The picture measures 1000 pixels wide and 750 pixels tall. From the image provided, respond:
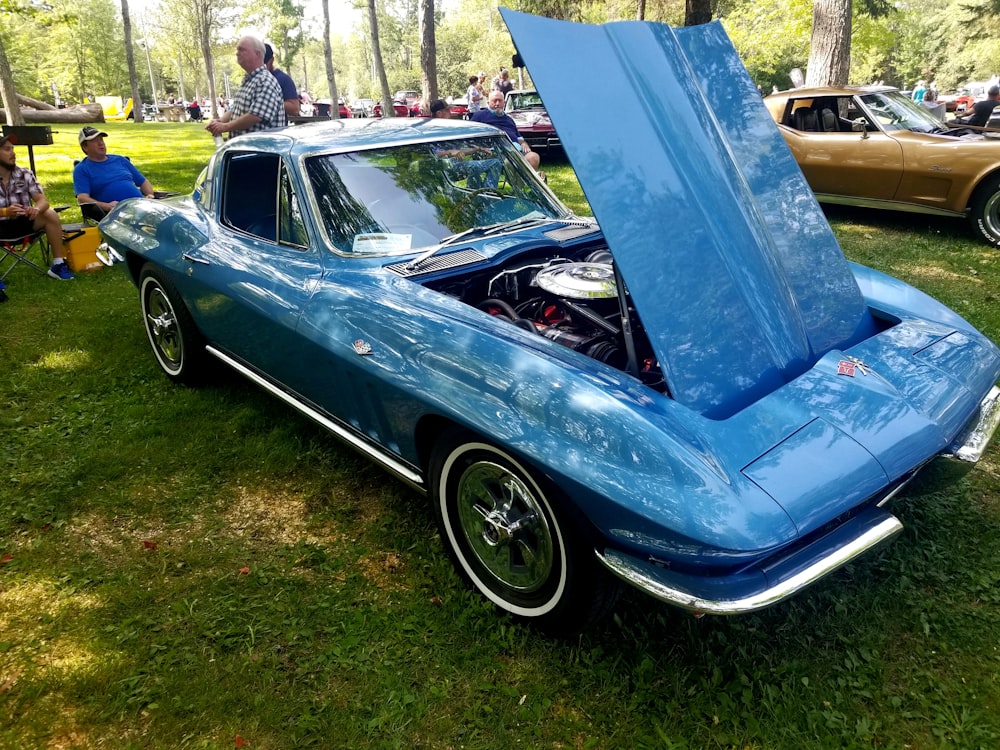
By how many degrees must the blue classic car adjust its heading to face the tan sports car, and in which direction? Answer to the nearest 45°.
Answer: approximately 90° to its left

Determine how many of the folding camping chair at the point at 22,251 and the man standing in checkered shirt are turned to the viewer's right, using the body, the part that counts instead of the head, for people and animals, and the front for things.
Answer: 1

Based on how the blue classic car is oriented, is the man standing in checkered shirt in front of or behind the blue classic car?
behind

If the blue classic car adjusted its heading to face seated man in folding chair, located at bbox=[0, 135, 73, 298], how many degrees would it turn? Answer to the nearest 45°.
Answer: approximately 180°

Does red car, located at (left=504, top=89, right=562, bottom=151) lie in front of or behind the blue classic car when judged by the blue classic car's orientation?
behind

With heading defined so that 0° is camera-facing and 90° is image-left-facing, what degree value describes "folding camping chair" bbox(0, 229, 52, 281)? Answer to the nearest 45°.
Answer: approximately 270°

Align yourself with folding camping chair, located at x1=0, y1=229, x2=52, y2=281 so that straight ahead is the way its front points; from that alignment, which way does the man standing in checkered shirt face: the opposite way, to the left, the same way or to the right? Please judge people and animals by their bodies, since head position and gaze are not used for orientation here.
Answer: the opposite way

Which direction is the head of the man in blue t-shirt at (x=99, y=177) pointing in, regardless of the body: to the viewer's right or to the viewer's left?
to the viewer's right

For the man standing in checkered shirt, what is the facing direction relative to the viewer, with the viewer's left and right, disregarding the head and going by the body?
facing to the left of the viewer

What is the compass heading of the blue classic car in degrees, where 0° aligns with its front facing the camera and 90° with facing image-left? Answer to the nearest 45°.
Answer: approximately 315°

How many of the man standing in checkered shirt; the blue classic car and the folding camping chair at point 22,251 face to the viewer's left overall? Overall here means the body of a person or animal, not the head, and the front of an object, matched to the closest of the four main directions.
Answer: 1
